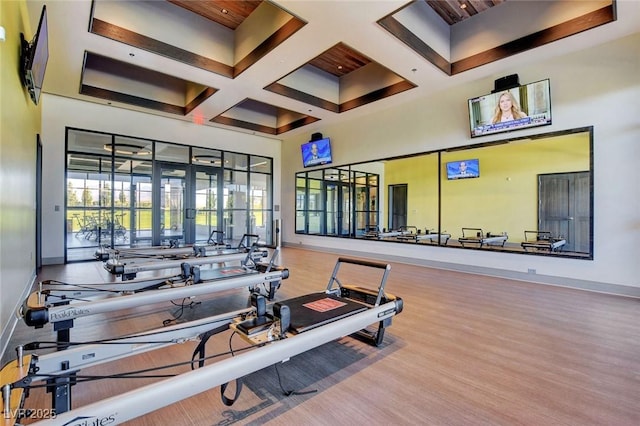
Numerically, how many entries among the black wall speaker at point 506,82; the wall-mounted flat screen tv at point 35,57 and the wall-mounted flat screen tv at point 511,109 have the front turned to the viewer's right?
1

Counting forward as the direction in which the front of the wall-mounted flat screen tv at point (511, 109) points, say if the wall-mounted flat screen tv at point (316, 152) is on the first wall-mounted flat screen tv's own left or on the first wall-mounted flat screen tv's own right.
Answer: on the first wall-mounted flat screen tv's own right

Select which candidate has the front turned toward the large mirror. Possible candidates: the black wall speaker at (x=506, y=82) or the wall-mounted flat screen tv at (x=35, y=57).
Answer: the wall-mounted flat screen tv

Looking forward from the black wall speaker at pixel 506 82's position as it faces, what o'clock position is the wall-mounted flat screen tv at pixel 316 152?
The wall-mounted flat screen tv is roughly at 2 o'clock from the black wall speaker.

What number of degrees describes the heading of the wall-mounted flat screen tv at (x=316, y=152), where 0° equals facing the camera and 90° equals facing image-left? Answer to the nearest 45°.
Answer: approximately 45°

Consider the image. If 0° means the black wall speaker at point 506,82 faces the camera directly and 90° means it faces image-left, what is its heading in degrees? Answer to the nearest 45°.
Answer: approximately 45°

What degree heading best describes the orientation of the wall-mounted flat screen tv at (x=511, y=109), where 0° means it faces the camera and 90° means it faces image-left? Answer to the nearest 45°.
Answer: approximately 45°

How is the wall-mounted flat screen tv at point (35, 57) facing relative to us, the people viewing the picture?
facing to the right of the viewer

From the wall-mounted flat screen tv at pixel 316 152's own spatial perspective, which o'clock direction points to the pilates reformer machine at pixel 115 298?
The pilates reformer machine is roughly at 11 o'clock from the wall-mounted flat screen tv.

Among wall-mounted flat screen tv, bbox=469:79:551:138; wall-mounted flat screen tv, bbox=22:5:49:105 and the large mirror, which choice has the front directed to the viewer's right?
wall-mounted flat screen tv, bbox=22:5:49:105

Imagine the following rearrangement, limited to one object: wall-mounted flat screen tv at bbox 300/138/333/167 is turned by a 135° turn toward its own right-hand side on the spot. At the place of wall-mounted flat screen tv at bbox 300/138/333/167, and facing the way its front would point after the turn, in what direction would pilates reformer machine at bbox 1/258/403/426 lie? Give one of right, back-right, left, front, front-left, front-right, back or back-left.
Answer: back

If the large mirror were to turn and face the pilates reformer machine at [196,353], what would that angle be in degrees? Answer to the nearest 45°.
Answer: approximately 45° to its left

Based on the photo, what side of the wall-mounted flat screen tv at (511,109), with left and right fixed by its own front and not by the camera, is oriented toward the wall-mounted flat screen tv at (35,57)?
front
